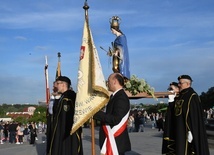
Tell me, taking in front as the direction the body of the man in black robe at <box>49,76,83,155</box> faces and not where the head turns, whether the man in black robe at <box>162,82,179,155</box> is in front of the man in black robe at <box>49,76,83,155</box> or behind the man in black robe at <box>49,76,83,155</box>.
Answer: behind

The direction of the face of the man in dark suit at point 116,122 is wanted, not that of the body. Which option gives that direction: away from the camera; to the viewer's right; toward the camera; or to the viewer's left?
to the viewer's left

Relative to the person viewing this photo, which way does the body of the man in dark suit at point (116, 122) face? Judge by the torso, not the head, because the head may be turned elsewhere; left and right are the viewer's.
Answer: facing to the left of the viewer

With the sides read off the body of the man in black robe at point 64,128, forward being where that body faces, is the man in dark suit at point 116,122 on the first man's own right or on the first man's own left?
on the first man's own left

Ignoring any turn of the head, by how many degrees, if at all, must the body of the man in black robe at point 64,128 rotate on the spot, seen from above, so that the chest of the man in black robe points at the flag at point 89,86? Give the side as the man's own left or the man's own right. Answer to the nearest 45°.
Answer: approximately 135° to the man's own left
